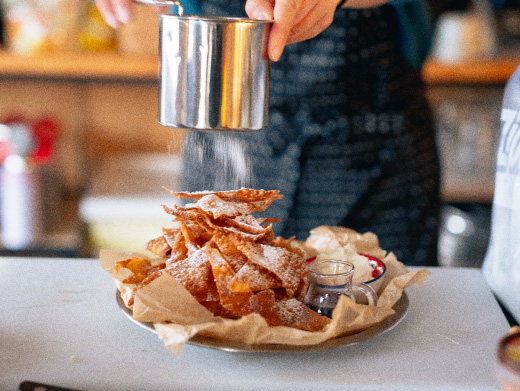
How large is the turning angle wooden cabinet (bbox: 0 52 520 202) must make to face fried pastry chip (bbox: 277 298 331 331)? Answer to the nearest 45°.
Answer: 0° — it already faces it

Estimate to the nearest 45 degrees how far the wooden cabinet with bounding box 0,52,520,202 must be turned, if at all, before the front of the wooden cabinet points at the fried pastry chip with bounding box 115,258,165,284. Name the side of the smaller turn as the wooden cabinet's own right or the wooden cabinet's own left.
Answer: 0° — it already faces it

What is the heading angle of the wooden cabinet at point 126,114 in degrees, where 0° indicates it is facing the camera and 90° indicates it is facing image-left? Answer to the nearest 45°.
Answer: approximately 0°

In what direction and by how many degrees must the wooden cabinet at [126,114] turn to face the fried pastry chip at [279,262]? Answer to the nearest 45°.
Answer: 0° — it already faces it

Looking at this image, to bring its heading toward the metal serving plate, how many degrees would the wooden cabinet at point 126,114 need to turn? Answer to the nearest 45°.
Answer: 0° — it already faces it

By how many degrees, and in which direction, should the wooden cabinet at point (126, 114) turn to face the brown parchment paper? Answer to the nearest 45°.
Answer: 0° — it already faces it
